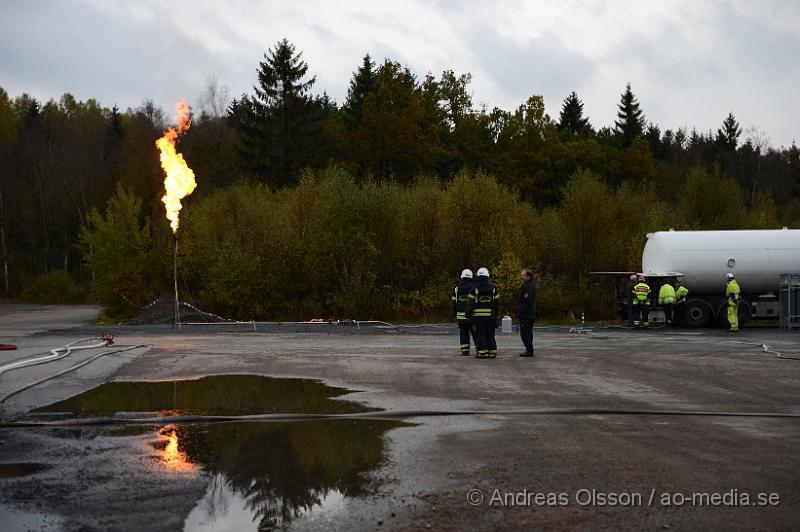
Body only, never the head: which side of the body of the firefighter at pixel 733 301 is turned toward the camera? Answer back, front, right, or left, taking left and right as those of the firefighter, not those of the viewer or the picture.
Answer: left

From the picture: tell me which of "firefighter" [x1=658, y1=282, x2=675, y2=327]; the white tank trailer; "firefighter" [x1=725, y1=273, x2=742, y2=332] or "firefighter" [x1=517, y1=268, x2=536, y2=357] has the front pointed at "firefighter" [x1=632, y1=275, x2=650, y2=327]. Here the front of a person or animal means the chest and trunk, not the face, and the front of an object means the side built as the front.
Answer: "firefighter" [x1=725, y1=273, x2=742, y2=332]

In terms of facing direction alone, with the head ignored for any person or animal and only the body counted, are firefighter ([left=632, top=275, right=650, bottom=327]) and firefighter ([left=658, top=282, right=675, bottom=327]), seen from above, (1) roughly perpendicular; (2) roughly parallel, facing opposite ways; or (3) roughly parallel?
roughly parallel

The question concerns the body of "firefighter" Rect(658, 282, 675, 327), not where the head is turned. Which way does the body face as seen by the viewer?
away from the camera

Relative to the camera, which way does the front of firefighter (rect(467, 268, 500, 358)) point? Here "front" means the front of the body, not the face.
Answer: away from the camera

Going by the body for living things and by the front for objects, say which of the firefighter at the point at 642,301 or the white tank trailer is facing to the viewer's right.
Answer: the white tank trailer

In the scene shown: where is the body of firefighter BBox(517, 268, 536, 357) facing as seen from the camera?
to the viewer's left

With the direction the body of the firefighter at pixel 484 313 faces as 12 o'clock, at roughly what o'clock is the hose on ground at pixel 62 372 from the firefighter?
The hose on ground is roughly at 8 o'clock from the firefighter.

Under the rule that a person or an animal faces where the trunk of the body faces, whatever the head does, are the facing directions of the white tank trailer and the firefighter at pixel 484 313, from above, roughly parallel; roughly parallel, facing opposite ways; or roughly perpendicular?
roughly perpendicular

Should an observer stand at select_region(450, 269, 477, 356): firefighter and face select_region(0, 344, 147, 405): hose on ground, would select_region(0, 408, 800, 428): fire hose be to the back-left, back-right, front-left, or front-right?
front-left

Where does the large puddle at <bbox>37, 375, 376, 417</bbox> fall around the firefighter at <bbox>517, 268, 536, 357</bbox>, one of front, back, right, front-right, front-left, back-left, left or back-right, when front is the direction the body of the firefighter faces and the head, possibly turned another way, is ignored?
front-left
